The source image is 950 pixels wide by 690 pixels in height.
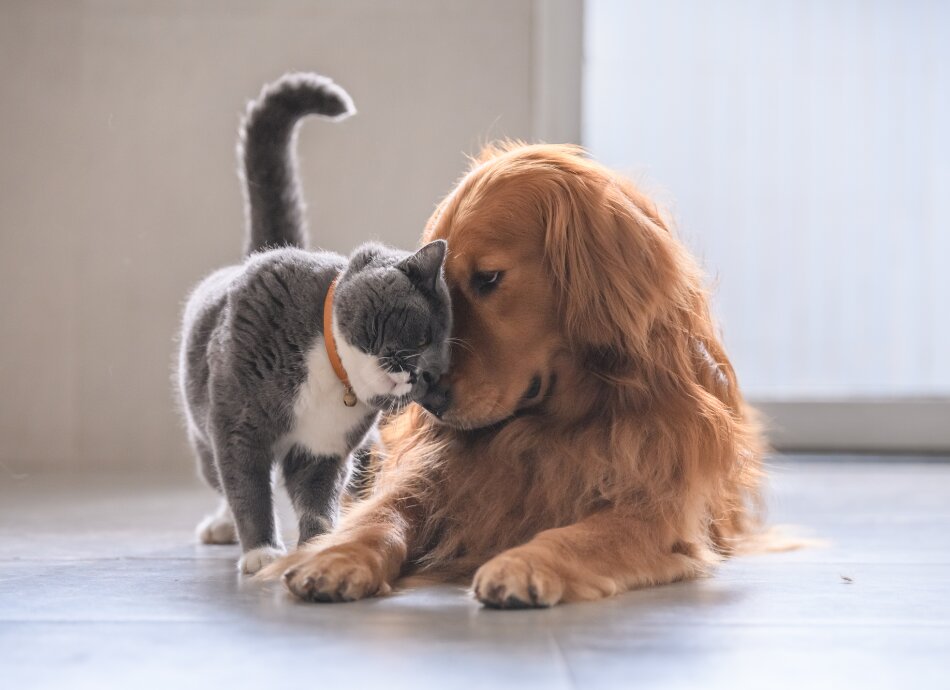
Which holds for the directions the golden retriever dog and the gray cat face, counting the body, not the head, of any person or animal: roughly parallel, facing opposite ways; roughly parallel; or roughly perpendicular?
roughly perpendicular

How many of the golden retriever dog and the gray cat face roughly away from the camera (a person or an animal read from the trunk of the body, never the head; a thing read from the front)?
0

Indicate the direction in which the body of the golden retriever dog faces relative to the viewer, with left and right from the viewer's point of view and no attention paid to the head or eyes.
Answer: facing the viewer and to the left of the viewer

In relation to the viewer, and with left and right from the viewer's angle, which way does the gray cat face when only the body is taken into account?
facing the viewer and to the right of the viewer
